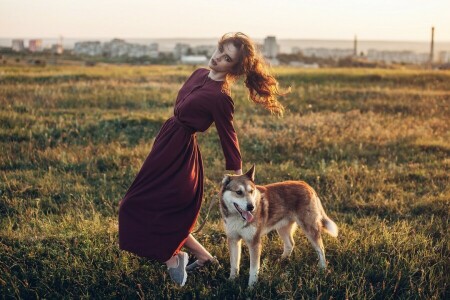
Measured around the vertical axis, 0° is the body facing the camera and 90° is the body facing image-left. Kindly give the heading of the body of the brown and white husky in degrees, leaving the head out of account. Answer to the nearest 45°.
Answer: approximately 45°

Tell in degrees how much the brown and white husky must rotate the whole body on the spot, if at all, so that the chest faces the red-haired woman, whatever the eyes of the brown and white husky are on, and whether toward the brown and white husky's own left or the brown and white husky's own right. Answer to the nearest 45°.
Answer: approximately 45° to the brown and white husky's own right
